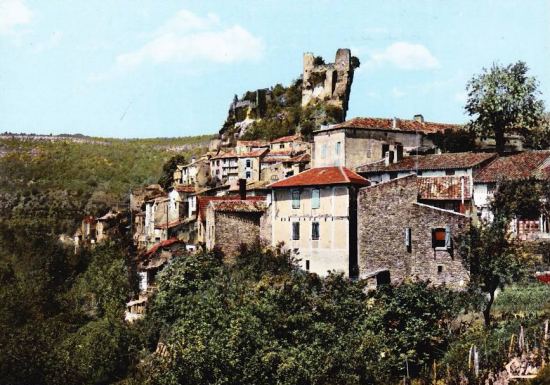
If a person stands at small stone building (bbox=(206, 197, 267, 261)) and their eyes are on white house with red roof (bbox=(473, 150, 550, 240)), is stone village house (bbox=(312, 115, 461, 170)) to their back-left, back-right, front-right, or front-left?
front-left

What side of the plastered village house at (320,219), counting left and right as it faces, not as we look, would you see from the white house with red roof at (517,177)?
left

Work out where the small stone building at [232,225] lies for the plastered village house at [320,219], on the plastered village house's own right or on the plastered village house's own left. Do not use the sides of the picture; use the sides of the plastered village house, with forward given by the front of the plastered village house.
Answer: on the plastered village house's own right

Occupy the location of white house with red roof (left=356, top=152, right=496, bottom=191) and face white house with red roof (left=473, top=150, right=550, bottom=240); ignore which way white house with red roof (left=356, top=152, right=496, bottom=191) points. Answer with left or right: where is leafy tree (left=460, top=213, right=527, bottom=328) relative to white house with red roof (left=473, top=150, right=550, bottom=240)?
right

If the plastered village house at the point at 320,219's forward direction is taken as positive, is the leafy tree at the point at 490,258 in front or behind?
in front

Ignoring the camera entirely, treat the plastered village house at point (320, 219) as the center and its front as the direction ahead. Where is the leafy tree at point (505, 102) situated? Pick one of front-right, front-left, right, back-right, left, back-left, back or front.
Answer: back-left

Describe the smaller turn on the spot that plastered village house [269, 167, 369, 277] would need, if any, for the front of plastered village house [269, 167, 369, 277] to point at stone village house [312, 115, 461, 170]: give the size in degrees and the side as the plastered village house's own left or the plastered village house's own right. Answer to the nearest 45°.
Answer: approximately 180°

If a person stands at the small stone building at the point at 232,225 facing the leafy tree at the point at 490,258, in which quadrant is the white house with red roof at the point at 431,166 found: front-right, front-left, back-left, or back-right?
front-left

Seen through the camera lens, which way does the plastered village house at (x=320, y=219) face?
facing the viewer

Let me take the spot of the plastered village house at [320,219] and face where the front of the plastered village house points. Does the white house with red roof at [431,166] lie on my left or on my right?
on my left
